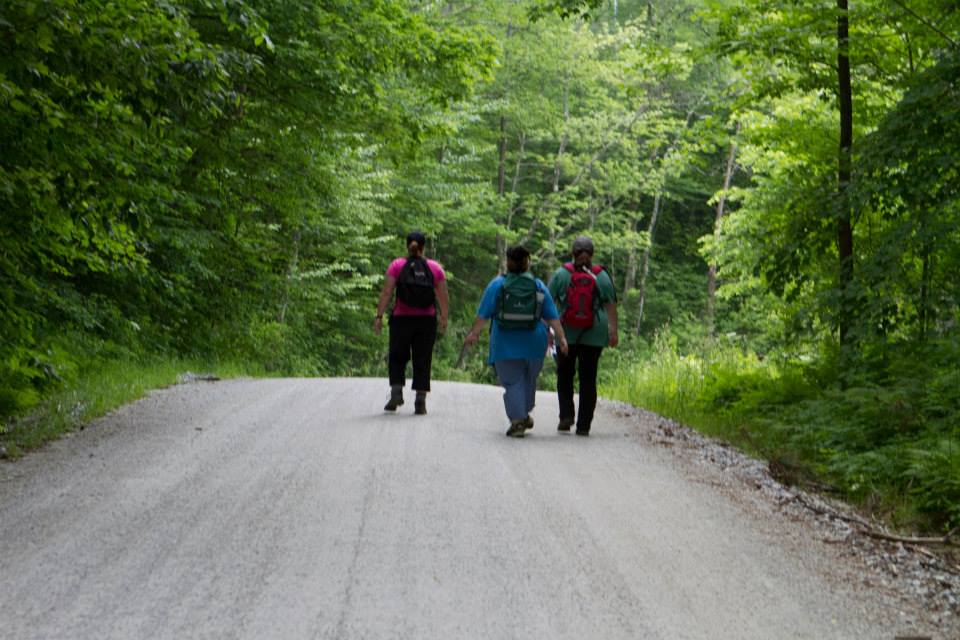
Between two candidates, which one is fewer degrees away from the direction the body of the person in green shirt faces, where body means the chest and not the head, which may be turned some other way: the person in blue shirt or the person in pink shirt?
the person in pink shirt

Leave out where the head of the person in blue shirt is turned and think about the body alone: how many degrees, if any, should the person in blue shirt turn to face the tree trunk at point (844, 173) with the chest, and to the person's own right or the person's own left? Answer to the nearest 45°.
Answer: approximately 90° to the person's own right

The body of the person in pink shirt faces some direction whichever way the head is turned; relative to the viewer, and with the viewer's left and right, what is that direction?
facing away from the viewer

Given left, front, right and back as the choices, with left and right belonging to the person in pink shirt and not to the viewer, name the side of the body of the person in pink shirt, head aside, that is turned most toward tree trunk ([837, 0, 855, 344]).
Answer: right

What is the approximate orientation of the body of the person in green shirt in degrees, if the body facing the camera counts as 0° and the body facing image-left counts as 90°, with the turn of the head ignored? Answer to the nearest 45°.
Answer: approximately 180°

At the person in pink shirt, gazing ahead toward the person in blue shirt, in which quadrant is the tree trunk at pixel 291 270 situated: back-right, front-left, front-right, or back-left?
back-left

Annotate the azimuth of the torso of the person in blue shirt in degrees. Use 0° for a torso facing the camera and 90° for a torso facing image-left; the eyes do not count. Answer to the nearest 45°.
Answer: approximately 180°

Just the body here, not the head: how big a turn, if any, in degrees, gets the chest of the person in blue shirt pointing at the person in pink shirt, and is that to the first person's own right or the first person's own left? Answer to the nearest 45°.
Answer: approximately 45° to the first person's own left

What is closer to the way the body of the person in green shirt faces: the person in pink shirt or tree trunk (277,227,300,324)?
the tree trunk

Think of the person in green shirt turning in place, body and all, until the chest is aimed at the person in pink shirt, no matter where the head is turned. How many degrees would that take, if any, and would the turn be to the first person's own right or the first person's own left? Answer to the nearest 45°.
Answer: approximately 90° to the first person's own left

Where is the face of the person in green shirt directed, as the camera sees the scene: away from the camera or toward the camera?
away from the camera
